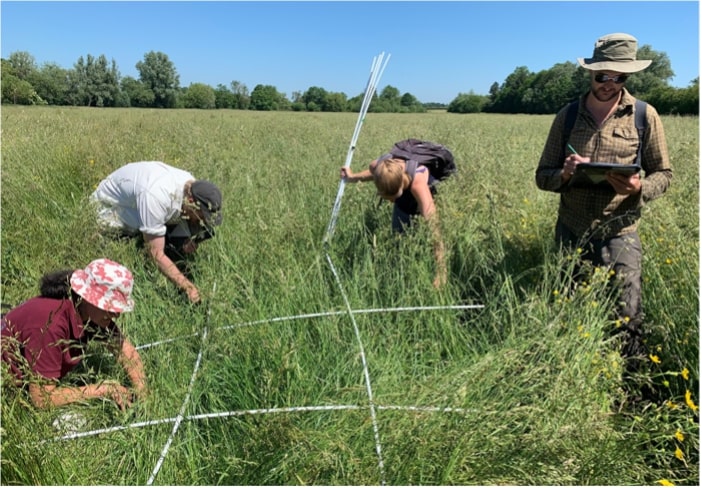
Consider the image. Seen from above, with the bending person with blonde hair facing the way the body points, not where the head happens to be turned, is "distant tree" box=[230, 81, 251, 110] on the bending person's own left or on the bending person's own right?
on the bending person's own right

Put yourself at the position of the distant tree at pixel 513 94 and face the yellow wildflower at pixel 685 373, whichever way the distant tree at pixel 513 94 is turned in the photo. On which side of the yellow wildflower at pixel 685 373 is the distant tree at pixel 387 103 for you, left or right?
right

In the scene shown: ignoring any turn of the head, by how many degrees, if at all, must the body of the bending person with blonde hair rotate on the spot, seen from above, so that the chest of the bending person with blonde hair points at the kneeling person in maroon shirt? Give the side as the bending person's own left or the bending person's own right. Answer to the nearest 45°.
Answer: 0° — they already face them

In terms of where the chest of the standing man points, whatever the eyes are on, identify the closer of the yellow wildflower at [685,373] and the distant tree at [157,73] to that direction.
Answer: the yellow wildflower

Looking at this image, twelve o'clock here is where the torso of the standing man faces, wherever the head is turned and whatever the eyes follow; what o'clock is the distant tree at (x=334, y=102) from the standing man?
The distant tree is roughly at 5 o'clock from the standing man.

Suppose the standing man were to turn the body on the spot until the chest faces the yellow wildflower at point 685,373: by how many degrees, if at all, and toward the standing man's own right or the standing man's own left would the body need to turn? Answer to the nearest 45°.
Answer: approximately 45° to the standing man's own left

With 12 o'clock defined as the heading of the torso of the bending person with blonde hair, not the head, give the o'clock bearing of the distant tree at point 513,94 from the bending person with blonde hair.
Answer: The distant tree is roughly at 5 o'clock from the bending person with blonde hair.

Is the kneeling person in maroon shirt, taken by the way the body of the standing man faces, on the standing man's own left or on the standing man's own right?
on the standing man's own right

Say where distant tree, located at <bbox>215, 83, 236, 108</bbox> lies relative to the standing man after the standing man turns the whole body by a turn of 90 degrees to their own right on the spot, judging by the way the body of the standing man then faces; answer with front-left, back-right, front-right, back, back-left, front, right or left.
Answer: front-right

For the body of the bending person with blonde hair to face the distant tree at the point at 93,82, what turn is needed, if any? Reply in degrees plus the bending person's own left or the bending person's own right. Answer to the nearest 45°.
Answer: approximately 90° to the bending person's own right

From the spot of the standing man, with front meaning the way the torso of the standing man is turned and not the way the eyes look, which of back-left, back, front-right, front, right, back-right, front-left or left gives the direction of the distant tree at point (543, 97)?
back

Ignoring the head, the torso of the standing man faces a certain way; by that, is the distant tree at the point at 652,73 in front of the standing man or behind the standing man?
behind

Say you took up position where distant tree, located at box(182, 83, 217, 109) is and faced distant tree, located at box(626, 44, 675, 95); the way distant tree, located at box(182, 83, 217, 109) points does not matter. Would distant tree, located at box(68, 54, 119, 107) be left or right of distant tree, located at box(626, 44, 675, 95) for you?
right

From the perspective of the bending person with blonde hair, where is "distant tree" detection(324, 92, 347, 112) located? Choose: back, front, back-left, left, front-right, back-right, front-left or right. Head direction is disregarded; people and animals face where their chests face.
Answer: back-right

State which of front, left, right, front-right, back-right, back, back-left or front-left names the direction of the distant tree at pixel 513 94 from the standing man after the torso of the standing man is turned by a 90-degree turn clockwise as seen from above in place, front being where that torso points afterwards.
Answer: right

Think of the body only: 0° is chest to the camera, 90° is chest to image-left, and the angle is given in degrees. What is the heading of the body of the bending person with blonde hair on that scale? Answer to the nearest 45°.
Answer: approximately 45°
